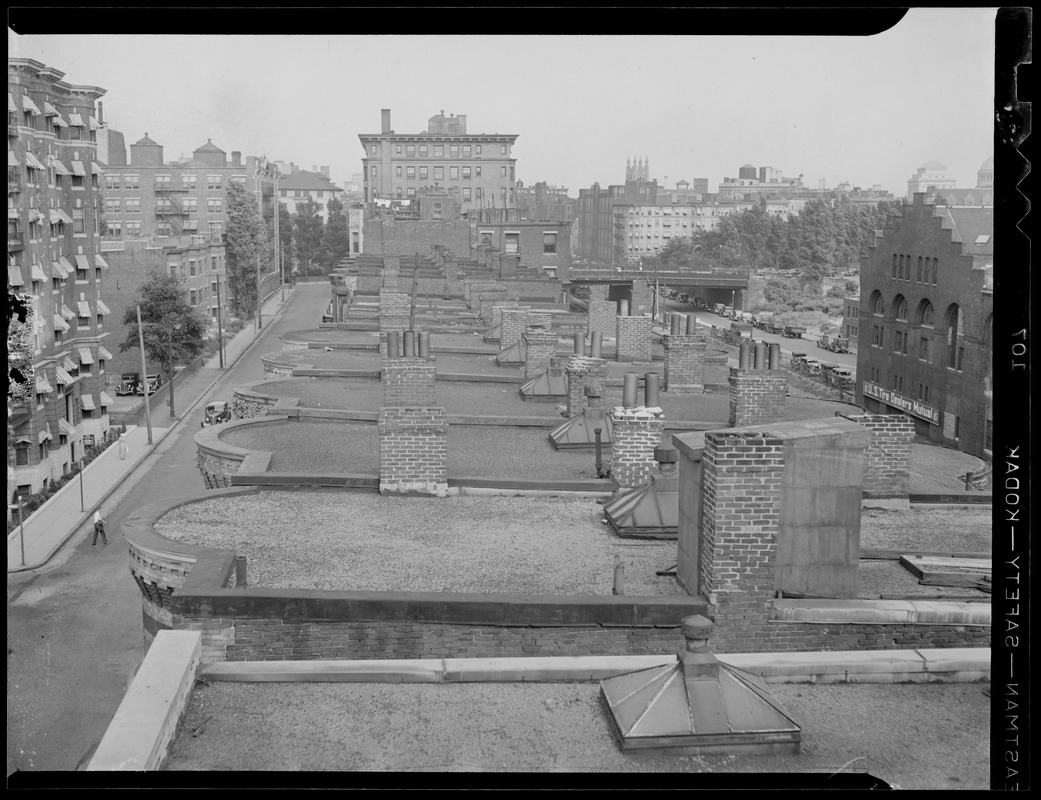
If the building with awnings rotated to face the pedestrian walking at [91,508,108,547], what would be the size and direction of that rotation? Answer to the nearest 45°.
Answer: approximately 45° to its right

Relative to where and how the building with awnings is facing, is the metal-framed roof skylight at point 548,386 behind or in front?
in front

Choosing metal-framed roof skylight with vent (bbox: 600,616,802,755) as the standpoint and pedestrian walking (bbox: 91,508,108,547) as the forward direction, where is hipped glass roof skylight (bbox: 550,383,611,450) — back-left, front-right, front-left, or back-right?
front-right

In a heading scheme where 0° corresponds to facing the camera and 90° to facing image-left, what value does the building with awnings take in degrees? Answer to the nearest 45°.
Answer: approximately 315°

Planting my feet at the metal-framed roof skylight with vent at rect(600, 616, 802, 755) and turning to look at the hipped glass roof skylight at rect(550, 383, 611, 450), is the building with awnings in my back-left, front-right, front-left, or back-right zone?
front-left

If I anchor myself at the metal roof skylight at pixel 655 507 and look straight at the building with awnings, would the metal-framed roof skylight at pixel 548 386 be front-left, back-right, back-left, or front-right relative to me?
front-right

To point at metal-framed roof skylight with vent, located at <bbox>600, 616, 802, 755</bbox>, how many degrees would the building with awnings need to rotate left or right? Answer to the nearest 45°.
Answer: approximately 45° to its right

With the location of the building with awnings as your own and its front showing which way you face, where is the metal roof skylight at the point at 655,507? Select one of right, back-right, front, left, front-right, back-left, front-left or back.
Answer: front-right
